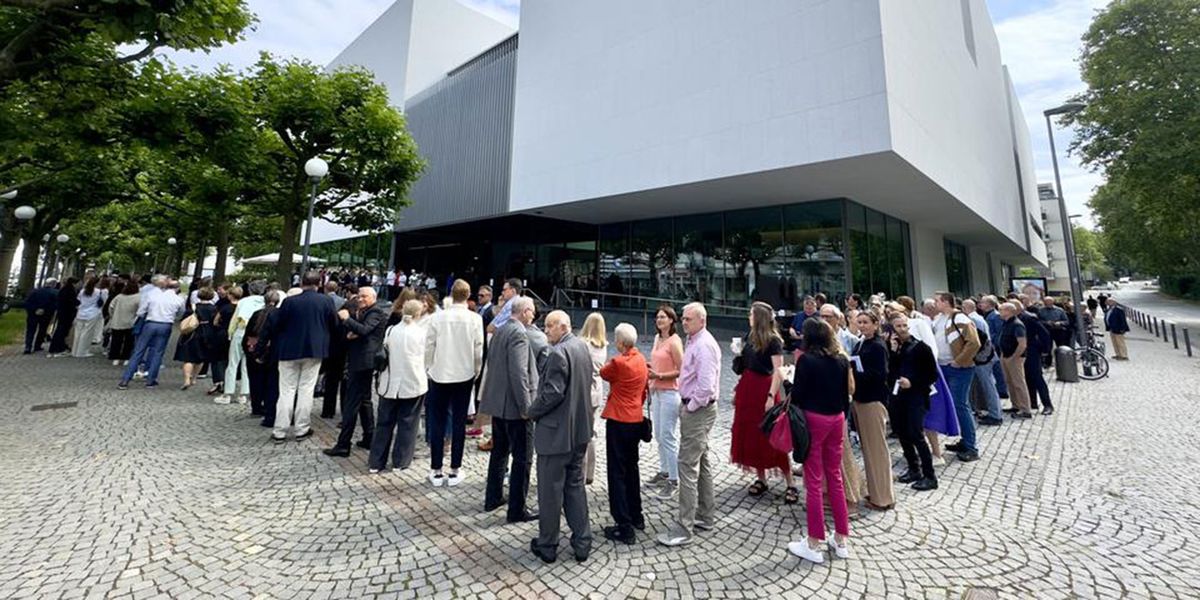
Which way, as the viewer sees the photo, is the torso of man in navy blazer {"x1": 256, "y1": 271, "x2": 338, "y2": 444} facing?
away from the camera

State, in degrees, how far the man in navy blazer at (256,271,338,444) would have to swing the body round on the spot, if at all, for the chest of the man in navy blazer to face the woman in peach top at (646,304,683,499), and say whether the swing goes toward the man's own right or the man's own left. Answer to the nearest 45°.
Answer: approximately 135° to the man's own right

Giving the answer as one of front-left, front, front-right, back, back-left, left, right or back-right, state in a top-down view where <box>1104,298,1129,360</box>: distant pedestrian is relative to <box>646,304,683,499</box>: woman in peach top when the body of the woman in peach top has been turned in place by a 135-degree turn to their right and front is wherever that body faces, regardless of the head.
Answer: front-right

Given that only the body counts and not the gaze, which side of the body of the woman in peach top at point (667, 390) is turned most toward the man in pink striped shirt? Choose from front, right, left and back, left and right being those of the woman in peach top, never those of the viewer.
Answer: left

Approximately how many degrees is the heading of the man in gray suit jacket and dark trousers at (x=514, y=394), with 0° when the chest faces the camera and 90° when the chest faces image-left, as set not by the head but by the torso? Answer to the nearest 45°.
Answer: approximately 225°

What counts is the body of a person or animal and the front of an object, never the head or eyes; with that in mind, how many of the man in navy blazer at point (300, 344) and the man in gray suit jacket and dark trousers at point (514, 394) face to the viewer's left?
0

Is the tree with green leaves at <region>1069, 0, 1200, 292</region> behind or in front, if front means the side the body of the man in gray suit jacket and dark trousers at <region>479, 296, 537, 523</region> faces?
in front

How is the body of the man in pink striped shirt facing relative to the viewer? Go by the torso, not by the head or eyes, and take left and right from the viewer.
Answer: facing to the left of the viewer

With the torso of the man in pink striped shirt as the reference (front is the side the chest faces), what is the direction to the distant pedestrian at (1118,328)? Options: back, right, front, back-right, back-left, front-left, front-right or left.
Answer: back-right

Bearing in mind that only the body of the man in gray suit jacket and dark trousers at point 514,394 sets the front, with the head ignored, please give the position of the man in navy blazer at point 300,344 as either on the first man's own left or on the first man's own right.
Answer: on the first man's own left

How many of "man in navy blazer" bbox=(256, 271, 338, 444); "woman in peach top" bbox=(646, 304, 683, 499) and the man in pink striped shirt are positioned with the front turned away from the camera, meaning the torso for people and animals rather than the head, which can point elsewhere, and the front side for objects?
1
